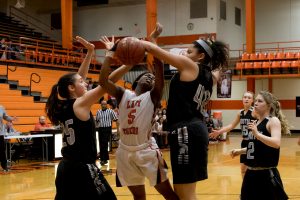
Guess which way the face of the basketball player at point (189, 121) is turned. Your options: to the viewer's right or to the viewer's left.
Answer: to the viewer's left

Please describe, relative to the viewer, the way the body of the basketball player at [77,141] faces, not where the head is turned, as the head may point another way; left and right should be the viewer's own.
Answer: facing away from the viewer and to the right of the viewer

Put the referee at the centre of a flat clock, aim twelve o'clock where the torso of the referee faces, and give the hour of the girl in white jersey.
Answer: The girl in white jersey is roughly at 12 o'clock from the referee.

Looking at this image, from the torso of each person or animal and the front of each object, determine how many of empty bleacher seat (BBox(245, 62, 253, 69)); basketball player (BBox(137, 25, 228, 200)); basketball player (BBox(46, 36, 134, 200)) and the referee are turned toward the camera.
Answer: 2

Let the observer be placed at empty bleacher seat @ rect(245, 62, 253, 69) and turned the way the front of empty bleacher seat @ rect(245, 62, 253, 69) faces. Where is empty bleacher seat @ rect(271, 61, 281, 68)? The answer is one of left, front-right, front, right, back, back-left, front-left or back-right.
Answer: left

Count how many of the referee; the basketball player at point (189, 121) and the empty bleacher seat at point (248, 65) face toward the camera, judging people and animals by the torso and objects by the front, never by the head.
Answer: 2

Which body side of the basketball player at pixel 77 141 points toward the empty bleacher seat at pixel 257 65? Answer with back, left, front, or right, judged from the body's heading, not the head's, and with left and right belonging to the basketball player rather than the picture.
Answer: front

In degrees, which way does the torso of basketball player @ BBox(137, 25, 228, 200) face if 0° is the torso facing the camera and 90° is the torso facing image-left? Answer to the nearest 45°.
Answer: approximately 135°

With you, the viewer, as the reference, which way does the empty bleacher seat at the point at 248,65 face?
facing the viewer

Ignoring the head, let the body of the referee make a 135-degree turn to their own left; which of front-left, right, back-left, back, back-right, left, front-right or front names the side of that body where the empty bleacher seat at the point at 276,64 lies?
front

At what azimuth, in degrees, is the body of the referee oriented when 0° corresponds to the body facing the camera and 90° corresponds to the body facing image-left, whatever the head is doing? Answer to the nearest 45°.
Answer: approximately 0°

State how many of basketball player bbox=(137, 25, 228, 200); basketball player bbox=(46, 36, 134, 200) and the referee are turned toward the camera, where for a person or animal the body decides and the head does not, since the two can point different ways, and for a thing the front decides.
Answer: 1

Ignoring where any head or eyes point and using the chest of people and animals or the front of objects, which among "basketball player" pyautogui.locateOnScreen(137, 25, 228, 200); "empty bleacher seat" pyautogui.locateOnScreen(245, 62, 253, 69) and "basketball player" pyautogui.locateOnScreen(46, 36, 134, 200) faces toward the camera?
the empty bleacher seat

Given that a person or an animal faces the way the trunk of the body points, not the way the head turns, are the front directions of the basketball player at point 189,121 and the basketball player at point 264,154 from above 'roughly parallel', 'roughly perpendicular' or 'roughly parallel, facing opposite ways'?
roughly perpendicular

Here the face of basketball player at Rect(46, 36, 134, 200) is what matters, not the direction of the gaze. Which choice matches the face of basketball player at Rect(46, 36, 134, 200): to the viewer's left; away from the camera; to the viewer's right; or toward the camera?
to the viewer's right

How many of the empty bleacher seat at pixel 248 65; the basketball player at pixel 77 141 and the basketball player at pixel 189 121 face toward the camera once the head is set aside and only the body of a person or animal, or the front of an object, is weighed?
1

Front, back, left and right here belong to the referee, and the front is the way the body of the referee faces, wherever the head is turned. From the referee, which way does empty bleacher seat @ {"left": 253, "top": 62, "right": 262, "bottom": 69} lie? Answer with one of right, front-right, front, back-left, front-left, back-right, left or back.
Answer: back-left

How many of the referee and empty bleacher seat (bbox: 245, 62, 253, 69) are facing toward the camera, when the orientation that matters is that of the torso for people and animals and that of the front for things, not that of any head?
2
